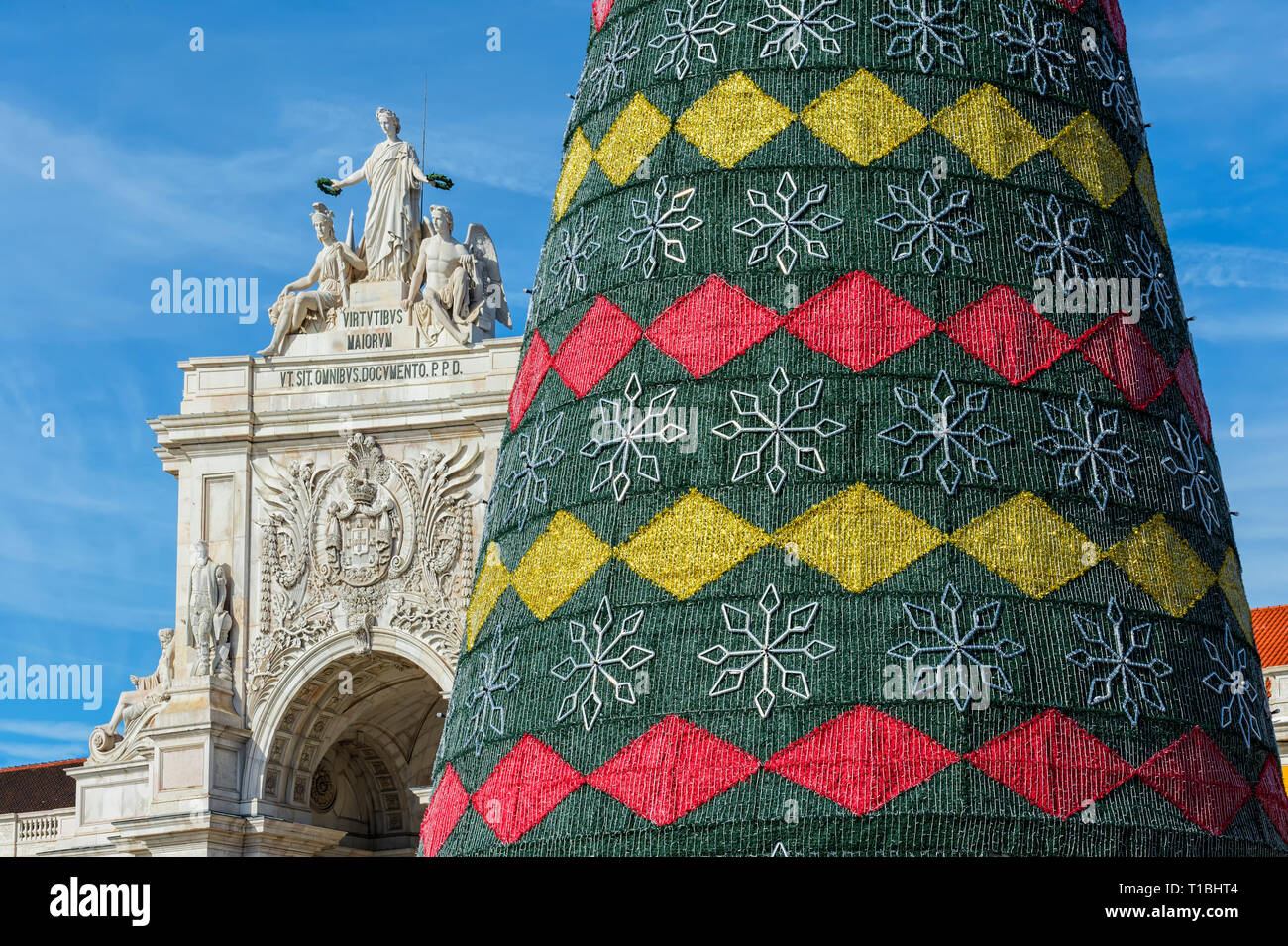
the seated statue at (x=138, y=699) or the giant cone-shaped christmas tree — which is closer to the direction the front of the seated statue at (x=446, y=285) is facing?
the giant cone-shaped christmas tree

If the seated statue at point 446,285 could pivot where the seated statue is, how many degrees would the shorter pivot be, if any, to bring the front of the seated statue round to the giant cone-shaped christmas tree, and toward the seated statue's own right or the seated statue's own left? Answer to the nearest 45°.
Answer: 0° — it already faces it

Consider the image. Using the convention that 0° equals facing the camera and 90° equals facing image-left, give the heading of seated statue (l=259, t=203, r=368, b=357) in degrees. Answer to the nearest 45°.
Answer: approximately 45°

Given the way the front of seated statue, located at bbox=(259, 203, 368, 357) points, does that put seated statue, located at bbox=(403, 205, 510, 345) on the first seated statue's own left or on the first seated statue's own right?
on the first seated statue's own left

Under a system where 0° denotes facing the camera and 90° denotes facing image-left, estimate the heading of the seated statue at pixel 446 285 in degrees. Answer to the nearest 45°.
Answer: approximately 0°

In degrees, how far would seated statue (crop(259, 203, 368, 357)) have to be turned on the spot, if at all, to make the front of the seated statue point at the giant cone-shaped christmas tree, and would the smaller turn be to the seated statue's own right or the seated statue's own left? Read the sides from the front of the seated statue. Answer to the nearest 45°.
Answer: approximately 45° to the seated statue's own left

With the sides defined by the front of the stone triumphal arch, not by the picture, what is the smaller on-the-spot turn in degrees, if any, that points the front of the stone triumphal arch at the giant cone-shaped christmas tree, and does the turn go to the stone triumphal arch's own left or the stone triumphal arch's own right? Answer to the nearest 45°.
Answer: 0° — it already faces it

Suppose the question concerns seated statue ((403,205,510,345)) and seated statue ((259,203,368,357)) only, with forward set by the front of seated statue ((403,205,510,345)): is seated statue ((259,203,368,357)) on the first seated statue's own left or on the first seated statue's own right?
on the first seated statue's own right

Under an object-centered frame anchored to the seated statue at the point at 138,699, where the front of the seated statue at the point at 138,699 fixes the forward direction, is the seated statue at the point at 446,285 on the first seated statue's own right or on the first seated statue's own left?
on the first seated statue's own left

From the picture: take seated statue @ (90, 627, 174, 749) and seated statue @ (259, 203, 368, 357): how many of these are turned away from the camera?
0
